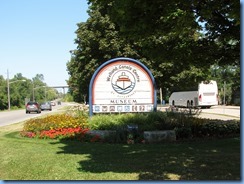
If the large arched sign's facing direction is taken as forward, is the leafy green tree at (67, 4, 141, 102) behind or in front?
behind

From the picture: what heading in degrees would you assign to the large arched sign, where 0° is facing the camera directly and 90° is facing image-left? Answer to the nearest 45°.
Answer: approximately 0°
